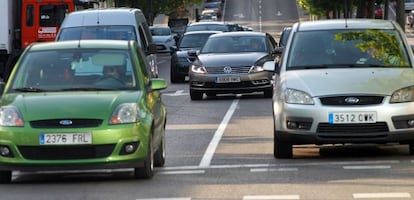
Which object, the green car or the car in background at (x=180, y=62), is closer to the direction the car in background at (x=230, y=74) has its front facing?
the green car

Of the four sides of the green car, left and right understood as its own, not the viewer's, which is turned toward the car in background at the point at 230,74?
back

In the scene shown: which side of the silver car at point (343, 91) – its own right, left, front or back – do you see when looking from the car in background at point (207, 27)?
back

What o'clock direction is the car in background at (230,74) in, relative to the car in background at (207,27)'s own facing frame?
the car in background at (230,74) is roughly at 12 o'clock from the car in background at (207,27).

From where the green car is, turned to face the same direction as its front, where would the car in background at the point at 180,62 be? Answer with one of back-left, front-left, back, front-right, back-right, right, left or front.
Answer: back

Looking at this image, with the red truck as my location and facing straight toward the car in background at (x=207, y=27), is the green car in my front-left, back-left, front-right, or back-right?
back-right

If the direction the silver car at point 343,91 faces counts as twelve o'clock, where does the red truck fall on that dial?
The red truck is roughly at 5 o'clock from the silver car.

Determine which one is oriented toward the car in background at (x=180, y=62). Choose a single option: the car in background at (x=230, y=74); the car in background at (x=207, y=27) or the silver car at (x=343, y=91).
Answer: the car in background at (x=207, y=27)
